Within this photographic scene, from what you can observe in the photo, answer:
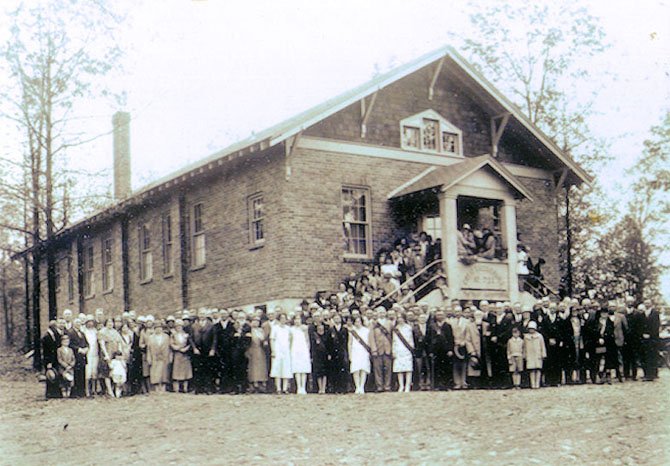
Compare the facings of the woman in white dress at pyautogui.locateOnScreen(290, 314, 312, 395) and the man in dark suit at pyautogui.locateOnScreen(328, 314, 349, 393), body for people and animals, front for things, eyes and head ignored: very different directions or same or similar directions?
same or similar directions

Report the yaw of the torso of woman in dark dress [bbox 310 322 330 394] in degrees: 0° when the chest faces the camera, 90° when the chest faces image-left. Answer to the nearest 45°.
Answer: approximately 0°

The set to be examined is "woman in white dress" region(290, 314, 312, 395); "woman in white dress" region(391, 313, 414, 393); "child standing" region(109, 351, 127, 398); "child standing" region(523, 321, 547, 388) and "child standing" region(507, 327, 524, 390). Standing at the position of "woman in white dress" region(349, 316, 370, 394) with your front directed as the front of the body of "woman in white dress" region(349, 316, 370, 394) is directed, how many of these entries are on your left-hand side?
3

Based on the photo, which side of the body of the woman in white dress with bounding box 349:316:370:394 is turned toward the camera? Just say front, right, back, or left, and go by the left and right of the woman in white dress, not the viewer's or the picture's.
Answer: front

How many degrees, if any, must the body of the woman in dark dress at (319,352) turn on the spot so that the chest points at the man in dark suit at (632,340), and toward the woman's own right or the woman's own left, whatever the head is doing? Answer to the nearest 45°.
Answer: approximately 90° to the woman's own left

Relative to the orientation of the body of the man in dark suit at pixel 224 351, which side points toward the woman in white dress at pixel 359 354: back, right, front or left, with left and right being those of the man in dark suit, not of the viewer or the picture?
left

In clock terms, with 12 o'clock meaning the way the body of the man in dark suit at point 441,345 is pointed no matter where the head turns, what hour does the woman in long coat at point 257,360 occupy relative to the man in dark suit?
The woman in long coat is roughly at 3 o'clock from the man in dark suit.

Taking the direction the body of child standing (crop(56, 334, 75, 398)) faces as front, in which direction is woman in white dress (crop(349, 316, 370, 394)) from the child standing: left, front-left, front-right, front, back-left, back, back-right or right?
left

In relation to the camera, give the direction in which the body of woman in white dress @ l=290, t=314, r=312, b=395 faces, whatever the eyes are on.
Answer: toward the camera

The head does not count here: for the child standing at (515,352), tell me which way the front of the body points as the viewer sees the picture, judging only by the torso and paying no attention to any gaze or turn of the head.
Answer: toward the camera

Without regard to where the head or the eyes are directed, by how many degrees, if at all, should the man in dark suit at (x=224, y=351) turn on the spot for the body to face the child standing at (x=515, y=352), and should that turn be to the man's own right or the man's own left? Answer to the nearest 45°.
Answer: approximately 90° to the man's own left

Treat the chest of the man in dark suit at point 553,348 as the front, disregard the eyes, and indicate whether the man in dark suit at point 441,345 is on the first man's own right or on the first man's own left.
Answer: on the first man's own right

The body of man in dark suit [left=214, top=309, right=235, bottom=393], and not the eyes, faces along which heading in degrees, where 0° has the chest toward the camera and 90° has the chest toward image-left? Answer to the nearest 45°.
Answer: approximately 0°

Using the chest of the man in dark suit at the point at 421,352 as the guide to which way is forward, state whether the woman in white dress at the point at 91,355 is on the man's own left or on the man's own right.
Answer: on the man's own right

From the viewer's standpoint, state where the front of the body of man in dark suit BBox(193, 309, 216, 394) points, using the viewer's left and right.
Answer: facing the viewer
